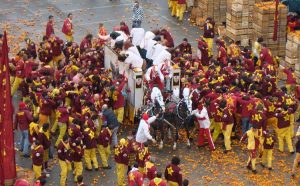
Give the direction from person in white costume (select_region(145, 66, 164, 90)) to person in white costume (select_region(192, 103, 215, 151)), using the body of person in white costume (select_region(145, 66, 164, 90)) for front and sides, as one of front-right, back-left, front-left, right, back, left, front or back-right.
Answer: front-left

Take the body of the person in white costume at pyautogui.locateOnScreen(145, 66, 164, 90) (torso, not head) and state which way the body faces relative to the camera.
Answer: toward the camera

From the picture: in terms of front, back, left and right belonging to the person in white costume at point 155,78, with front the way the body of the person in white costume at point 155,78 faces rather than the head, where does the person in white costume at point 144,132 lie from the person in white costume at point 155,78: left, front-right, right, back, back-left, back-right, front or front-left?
front

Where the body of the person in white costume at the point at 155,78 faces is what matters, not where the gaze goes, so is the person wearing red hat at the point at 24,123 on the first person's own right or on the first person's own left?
on the first person's own right

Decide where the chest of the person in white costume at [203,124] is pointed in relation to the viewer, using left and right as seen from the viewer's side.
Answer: facing the viewer and to the left of the viewer
